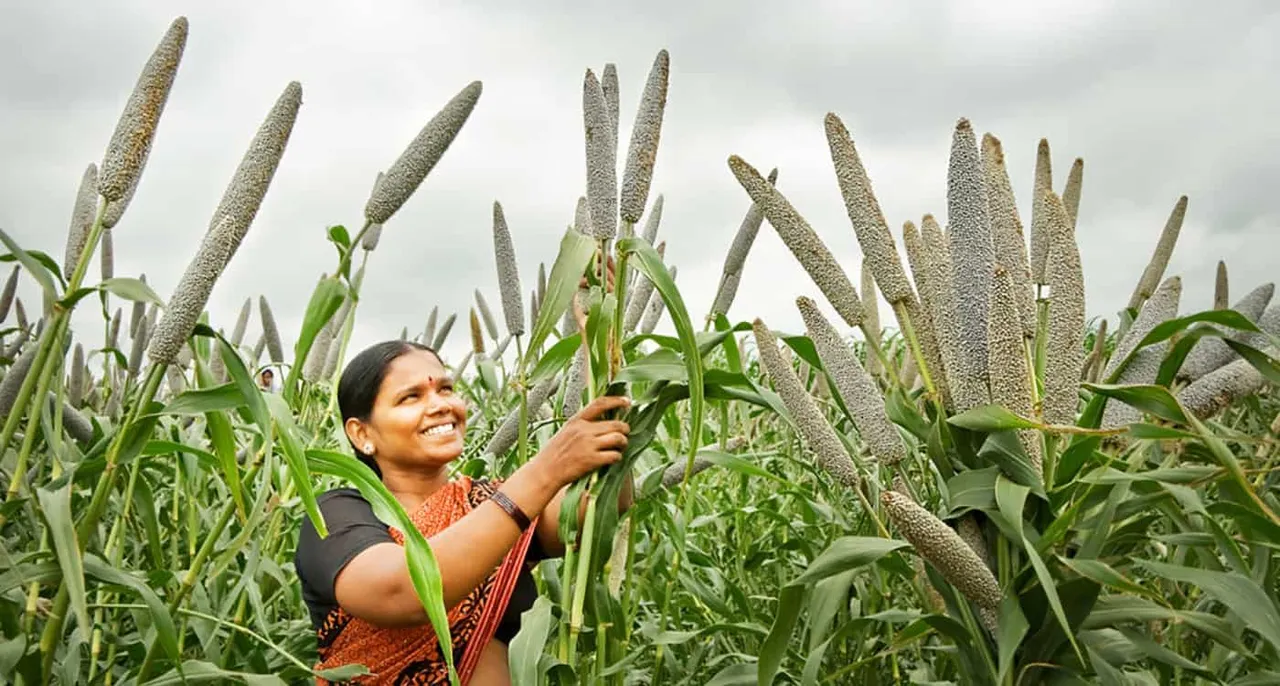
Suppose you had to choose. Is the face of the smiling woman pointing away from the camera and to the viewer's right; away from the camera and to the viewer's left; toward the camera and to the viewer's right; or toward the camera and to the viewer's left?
toward the camera and to the viewer's right

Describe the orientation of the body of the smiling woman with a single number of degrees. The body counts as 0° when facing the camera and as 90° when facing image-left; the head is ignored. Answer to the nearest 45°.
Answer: approximately 315°
